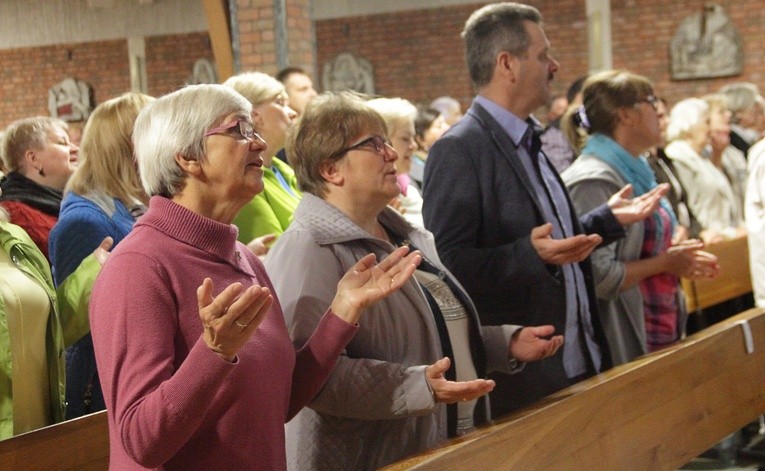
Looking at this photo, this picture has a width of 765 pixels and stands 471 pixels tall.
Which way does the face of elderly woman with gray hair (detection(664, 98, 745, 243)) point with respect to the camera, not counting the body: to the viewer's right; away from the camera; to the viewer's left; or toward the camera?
to the viewer's right

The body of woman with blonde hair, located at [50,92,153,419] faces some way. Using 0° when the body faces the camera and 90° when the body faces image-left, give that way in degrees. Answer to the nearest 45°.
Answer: approximately 225°

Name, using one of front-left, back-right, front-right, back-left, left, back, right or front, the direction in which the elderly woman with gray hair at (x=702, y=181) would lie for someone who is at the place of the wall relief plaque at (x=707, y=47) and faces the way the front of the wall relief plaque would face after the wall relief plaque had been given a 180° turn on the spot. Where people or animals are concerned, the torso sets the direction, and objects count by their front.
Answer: back

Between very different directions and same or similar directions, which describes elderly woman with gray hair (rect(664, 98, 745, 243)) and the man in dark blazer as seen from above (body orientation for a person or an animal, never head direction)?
same or similar directions

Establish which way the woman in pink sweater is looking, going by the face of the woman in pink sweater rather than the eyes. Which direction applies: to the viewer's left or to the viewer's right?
to the viewer's right

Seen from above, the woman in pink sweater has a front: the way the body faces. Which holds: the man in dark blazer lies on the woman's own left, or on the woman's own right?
on the woman's own left

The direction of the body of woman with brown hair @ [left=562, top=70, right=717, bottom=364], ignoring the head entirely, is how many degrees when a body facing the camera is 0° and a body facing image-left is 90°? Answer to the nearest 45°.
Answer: approximately 270°

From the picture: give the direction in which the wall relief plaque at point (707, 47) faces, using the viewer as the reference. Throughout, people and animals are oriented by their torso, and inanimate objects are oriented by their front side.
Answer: facing the viewer

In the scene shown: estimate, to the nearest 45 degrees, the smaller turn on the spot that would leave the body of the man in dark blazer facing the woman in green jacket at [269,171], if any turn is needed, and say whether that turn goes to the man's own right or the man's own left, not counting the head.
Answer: approximately 135° to the man's own left

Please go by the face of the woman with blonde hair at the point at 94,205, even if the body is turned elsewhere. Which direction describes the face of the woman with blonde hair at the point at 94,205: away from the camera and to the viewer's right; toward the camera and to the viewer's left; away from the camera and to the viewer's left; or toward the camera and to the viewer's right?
away from the camera and to the viewer's right

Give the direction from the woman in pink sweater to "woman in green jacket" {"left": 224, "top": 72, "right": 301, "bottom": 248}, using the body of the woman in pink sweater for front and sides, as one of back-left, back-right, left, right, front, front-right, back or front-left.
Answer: back-left

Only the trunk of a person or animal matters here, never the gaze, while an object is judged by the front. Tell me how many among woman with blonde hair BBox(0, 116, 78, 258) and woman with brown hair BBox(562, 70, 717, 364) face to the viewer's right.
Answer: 2

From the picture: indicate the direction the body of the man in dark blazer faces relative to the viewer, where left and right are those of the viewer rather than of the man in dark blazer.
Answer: facing to the right of the viewer

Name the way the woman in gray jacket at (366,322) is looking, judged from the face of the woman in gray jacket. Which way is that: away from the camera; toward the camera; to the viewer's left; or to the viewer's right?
to the viewer's right

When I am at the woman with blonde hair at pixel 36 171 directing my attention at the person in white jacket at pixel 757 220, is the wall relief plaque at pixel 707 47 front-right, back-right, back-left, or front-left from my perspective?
front-left

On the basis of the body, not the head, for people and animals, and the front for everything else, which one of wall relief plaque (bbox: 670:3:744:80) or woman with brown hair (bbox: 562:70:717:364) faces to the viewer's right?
the woman with brown hair
